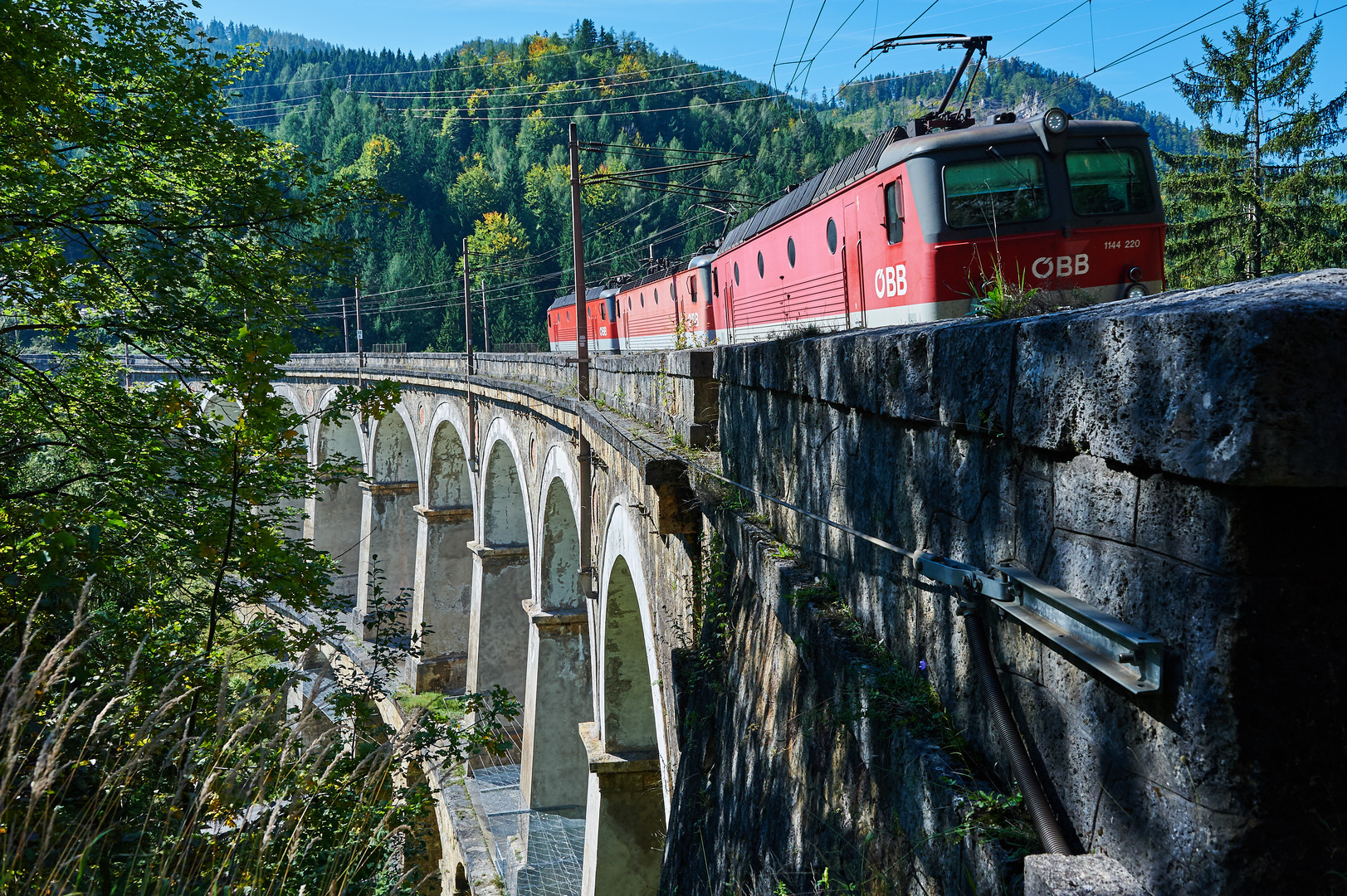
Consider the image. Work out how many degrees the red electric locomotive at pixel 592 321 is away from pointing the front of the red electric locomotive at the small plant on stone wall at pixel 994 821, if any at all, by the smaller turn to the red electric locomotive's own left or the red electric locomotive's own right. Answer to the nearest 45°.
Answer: approximately 45° to the red electric locomotive's own right

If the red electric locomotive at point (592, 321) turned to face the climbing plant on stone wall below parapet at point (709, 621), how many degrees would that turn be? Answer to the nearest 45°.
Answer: approximately 45° to its right

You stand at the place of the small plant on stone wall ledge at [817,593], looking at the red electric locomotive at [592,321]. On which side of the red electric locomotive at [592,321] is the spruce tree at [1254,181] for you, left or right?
right

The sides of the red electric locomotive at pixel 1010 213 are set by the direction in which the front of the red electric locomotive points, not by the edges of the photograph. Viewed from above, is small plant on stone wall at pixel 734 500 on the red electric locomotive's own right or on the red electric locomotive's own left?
on the red electric locomotive's own right

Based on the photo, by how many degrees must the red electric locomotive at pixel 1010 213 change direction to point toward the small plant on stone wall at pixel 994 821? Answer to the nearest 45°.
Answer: approximately 45° to its right

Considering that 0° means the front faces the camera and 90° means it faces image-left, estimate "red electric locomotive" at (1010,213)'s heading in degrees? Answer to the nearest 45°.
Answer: approximately 315°
